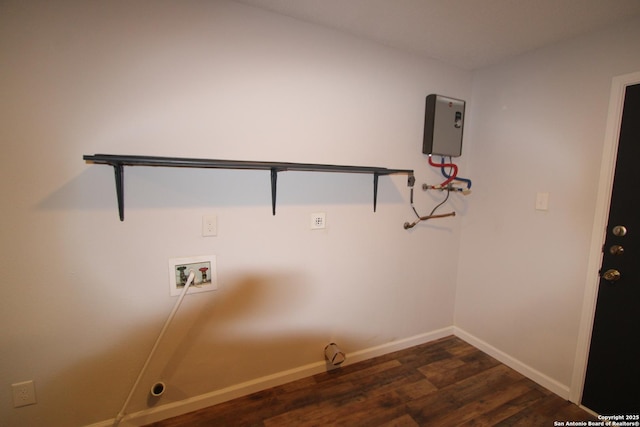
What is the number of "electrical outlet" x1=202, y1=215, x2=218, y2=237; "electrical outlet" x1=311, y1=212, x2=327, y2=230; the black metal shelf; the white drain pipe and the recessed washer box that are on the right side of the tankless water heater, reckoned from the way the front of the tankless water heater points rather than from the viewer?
5

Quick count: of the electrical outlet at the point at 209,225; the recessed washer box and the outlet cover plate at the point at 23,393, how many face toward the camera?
3

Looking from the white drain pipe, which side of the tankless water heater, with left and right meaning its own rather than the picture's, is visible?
right

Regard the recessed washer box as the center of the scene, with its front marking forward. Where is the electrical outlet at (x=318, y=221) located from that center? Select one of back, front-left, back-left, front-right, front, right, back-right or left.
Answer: left

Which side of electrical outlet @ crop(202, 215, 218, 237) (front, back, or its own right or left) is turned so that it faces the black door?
left

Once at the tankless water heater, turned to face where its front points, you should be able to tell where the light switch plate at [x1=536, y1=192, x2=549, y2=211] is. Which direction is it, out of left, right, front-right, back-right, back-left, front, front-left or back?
front-left

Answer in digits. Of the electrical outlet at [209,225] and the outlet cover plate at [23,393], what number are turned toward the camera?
2

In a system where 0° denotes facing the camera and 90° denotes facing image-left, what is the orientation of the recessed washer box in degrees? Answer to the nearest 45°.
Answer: approximately 0°
